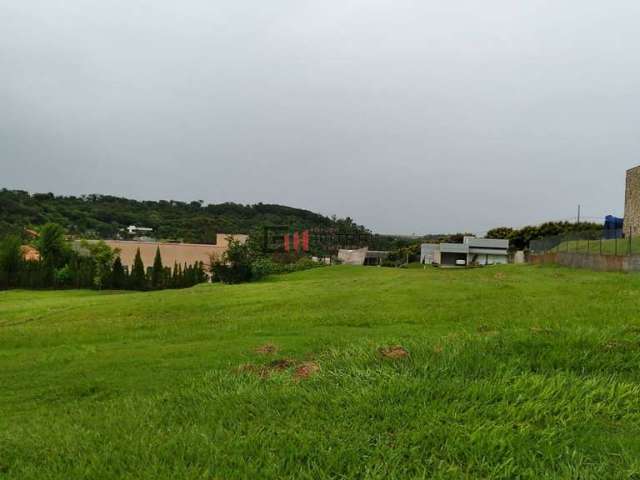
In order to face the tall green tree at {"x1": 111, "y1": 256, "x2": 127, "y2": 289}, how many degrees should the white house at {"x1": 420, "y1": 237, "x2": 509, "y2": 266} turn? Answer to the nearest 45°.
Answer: approximately 45° to its right

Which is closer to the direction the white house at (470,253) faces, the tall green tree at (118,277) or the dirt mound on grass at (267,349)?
the dirt mound on grass

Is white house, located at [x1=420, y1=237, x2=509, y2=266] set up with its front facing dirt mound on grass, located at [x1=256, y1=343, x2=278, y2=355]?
yes

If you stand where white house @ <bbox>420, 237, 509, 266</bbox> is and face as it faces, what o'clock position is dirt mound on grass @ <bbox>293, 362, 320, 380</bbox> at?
The dirt mound on grass is roughly at 12 o'clock from the white house.

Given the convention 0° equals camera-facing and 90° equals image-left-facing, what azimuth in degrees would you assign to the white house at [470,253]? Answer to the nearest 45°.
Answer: approximately 0°

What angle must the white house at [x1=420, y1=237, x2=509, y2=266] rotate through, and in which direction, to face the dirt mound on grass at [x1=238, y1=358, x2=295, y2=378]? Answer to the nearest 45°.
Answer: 0° — it already faces it

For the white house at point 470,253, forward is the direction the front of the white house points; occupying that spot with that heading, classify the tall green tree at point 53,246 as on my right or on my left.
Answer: on my right

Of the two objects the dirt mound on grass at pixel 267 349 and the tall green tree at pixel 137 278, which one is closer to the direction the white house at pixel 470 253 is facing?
the dirt mound on grass
